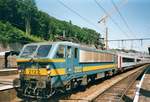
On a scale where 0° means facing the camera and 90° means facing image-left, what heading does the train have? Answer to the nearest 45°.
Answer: approximately 45°
